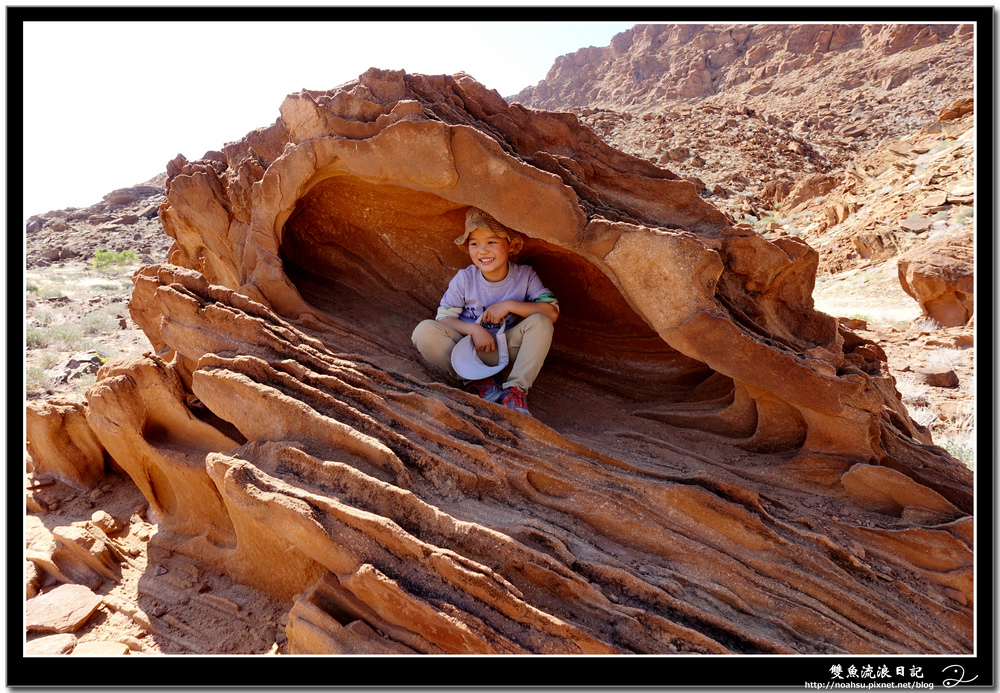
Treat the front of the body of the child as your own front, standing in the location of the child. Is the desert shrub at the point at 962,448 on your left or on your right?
on your left

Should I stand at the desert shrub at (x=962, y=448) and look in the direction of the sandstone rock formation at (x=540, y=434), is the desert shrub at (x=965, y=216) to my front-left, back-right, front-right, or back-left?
back-right

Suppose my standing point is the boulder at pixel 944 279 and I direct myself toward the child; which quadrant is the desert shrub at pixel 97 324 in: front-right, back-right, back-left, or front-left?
front-right

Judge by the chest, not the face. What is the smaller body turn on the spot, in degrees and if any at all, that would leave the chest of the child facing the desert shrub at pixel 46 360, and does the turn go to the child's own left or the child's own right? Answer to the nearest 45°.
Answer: approximately 135° to the child's own right

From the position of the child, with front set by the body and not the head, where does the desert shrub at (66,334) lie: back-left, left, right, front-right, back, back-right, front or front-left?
back-right

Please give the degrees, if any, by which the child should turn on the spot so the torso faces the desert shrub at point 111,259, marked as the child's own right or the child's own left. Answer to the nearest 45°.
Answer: approximately 135° to the child's own right

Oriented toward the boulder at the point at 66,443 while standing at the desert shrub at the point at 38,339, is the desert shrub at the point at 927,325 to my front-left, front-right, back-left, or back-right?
front-left

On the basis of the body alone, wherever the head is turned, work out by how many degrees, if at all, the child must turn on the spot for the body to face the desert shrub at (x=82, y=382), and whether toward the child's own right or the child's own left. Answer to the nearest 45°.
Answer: approximately 135° to the child's own right

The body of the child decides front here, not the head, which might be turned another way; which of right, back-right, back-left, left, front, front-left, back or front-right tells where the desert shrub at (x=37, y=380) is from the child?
back-right

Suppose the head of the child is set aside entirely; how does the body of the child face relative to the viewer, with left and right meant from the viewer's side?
facing the viewer

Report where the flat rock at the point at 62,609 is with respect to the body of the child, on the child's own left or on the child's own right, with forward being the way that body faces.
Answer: on the child's own right

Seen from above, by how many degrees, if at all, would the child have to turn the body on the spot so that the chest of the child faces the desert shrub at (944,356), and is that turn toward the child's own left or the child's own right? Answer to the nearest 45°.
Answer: approximately 135° to the child's own left
